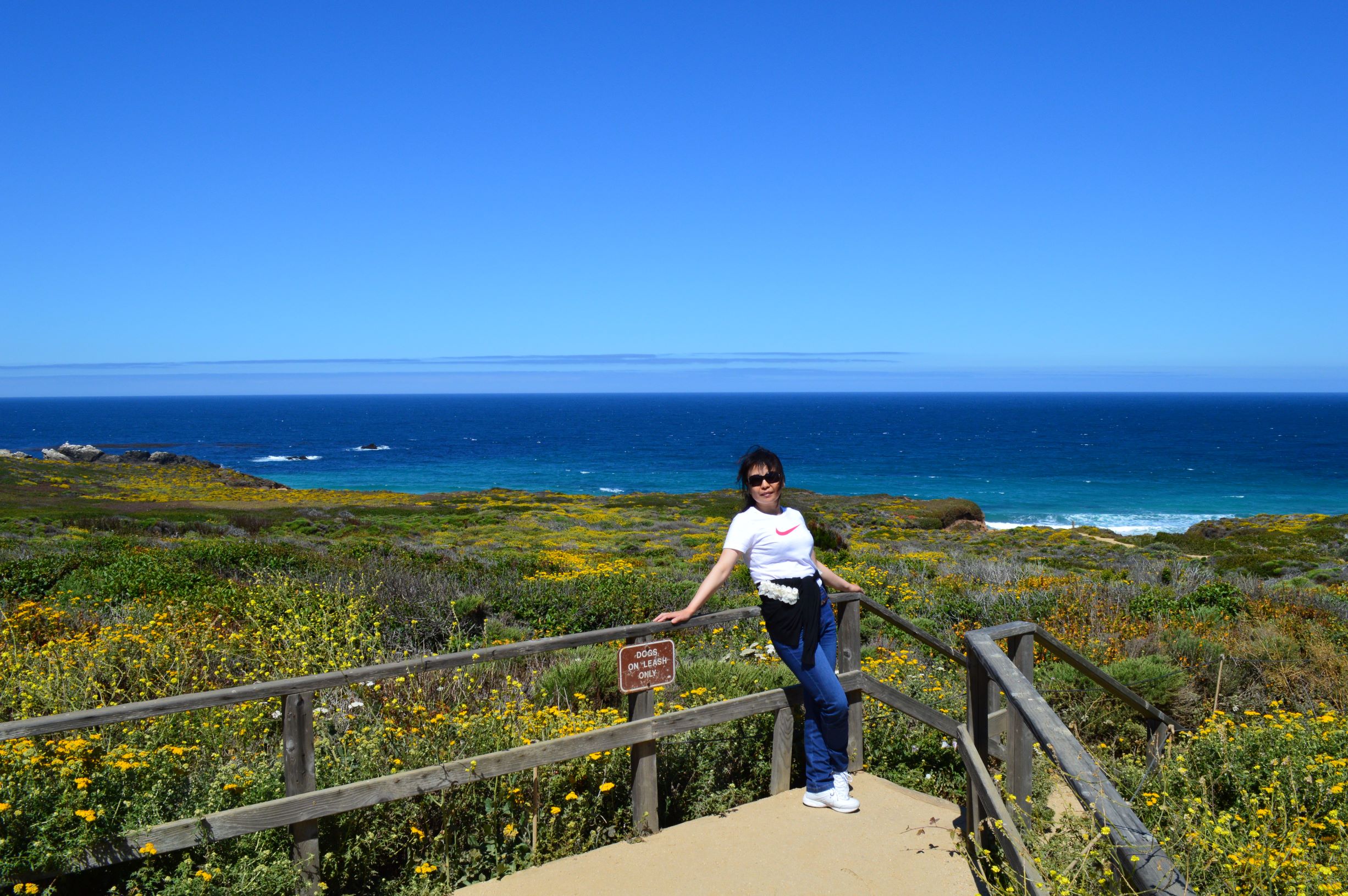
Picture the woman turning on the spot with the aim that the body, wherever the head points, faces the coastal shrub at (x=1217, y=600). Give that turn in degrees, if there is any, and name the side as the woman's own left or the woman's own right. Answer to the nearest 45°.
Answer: approximately 90° to the woman's own left

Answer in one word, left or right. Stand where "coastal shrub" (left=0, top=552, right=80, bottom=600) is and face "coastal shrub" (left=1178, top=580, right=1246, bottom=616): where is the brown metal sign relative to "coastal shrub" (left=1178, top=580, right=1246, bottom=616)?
right

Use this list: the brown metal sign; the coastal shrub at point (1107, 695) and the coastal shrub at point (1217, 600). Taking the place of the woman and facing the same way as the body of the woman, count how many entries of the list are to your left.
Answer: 2

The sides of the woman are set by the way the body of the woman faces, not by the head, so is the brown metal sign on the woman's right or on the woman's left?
on the woman's right

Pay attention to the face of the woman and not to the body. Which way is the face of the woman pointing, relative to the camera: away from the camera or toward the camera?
toward the camera

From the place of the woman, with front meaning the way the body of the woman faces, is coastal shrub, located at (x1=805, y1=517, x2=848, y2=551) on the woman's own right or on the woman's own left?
on the woman's own left

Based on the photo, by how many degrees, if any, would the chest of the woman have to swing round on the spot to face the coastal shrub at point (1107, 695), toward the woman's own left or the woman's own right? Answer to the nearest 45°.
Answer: approximately 90° to the woman's own left

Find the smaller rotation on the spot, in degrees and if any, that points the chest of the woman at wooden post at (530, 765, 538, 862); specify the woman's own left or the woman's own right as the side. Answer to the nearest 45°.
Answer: approximately 90° to the woman's own right

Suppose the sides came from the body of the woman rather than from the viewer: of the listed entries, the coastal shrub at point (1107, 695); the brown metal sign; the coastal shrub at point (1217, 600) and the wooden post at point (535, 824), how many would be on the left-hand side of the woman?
2

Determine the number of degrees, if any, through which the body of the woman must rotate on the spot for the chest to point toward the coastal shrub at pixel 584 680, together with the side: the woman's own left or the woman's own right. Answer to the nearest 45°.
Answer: approximately 180°

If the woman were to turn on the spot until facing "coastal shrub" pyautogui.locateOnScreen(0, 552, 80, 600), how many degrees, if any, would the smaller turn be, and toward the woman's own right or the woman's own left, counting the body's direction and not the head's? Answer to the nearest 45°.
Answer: approximately 180°

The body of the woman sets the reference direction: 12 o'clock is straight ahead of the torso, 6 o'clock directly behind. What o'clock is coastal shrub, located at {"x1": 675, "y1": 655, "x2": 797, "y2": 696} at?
The coastal shrub is roughly at 7 o'clock from the woman.

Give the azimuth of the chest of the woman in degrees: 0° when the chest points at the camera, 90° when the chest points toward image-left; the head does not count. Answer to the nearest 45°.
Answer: approximately 315°
